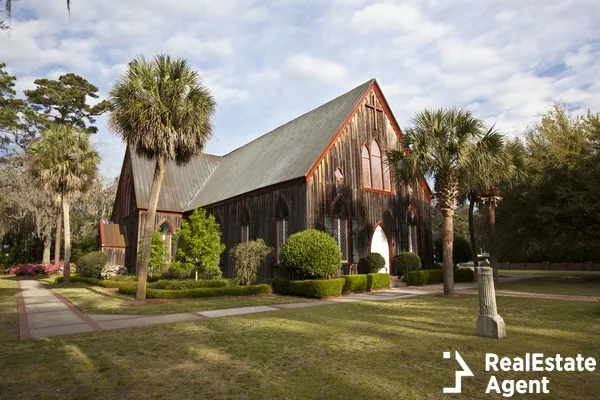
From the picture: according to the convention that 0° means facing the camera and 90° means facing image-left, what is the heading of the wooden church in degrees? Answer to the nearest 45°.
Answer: approximately 315°

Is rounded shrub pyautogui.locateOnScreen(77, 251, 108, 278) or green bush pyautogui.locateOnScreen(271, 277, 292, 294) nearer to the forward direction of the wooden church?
the green bush

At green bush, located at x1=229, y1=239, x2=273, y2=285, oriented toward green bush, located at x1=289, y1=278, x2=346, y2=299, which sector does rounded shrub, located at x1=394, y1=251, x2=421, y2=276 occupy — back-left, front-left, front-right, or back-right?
front-left

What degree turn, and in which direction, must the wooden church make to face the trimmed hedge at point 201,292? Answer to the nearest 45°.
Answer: approximately 90° to its right

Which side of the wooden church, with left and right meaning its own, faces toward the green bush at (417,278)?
front

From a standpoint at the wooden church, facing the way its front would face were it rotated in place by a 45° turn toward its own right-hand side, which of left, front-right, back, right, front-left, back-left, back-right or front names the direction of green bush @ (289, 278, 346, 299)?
front

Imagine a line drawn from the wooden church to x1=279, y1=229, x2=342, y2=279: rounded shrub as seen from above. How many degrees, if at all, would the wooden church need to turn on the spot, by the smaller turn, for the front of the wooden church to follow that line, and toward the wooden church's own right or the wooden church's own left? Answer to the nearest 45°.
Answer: approximately 45° to the wooden church's own right

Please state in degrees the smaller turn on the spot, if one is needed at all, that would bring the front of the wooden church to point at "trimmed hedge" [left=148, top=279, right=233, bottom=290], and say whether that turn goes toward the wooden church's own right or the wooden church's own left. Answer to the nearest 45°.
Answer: approximately 90° to the wooden church's own right

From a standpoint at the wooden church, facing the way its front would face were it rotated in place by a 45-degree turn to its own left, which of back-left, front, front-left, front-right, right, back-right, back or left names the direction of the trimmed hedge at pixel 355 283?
right

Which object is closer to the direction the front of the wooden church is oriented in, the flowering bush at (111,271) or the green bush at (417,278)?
the green bush

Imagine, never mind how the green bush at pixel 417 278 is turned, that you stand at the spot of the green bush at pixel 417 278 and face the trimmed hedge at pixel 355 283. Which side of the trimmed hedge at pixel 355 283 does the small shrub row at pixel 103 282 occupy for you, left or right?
right

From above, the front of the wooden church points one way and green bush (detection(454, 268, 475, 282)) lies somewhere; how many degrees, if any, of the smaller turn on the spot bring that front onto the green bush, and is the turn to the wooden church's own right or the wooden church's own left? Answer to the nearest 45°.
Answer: approximately 45° to the wooden church's own left
